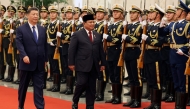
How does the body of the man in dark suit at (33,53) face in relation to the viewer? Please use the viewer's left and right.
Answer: facing the viewer and to the right of the viewer

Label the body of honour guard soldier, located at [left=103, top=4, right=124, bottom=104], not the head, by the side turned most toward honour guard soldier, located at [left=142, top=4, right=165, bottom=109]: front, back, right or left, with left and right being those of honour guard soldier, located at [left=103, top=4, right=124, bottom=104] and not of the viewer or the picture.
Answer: left

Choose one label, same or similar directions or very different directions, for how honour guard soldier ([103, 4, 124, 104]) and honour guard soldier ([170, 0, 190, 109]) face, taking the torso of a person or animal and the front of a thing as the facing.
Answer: same or similar directions

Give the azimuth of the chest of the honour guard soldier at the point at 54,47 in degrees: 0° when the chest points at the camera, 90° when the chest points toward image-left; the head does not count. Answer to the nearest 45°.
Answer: approximately 45°

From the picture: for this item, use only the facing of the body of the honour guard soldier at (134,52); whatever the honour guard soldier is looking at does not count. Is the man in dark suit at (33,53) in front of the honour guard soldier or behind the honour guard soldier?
in front

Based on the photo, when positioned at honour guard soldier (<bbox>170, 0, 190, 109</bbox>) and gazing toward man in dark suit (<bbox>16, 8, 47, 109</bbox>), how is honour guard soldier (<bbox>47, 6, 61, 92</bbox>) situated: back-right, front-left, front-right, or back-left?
front-right

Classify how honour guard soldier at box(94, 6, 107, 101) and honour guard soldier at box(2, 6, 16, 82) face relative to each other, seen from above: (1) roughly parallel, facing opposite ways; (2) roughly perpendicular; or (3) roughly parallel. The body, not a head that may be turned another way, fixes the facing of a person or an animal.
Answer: roughly parallel

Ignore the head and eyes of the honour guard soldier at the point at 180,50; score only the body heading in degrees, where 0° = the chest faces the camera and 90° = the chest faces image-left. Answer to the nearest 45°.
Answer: approximately 45°

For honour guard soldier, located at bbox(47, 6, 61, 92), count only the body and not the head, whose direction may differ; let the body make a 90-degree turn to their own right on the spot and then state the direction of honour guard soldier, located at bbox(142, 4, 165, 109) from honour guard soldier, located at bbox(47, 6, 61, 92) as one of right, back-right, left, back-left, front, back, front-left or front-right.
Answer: back

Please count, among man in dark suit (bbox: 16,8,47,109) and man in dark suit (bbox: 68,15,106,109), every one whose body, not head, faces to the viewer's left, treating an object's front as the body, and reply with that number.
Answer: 0

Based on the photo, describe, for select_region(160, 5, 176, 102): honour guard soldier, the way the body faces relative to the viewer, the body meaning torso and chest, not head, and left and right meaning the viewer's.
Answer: facing the viewer and to the left of the viewer

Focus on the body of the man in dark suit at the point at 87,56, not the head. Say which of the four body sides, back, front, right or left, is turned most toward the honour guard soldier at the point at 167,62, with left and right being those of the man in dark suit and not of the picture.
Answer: left

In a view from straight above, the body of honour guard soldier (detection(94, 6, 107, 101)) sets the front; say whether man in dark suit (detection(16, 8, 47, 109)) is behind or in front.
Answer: in front
